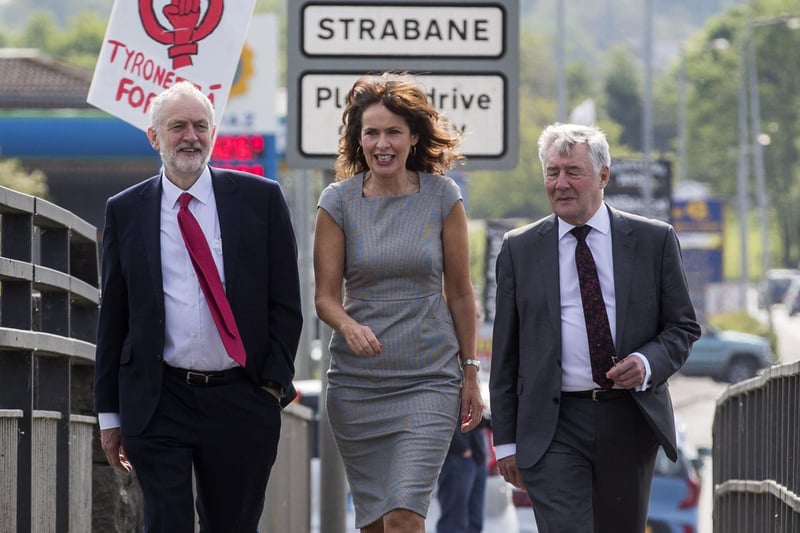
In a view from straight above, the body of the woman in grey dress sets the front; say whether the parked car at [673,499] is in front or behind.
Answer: behind

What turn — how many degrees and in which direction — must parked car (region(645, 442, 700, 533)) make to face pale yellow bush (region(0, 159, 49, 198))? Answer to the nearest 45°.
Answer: approximately 45° to its left

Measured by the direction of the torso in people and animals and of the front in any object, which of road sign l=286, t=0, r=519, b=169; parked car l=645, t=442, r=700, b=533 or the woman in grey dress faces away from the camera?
the parked car

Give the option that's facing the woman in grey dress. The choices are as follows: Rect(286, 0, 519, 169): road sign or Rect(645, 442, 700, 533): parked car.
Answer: the road sign

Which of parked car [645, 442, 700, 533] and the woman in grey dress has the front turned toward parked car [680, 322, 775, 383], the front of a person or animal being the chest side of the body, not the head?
parked car [645, 442, 700, 533]

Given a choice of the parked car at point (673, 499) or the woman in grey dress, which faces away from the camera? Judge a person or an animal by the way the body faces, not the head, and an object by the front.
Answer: the parked car

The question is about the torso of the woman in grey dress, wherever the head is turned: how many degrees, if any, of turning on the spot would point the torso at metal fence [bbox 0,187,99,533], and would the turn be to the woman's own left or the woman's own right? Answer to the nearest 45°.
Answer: approximately 90° to the woman's own right

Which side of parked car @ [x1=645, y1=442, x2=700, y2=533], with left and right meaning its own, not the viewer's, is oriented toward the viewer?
back

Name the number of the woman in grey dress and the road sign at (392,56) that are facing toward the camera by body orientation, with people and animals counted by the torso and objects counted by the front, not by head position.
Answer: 2
